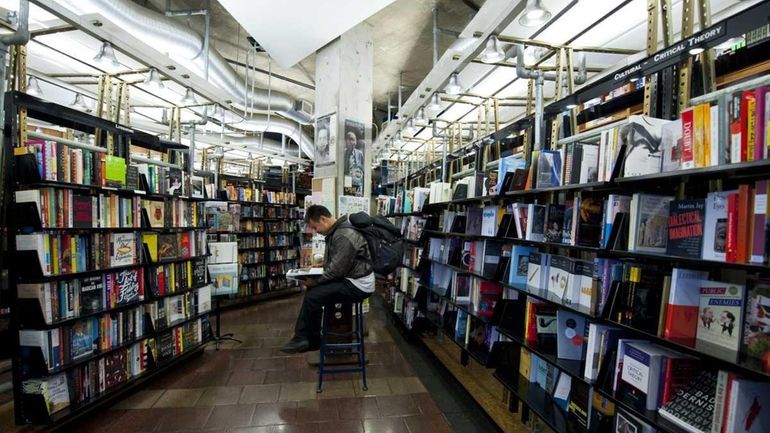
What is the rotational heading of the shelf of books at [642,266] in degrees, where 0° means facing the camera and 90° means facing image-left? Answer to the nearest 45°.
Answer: approximately 45°

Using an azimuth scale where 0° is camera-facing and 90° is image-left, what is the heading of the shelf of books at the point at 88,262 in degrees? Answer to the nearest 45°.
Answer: approximately 315°

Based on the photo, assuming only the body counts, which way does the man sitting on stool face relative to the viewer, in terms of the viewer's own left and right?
facing to the left of the viewer

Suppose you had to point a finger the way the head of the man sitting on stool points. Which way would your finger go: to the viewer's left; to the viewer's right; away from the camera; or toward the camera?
to the viewer's left

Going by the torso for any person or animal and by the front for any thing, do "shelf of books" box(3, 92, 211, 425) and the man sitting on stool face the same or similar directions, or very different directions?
very different directions

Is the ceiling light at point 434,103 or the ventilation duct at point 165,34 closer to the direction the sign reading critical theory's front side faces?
the ventilation duct
